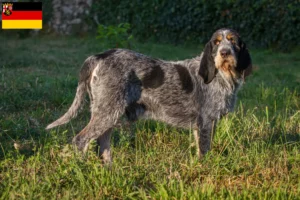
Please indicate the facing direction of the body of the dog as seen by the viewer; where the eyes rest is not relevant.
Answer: to the viewer's right

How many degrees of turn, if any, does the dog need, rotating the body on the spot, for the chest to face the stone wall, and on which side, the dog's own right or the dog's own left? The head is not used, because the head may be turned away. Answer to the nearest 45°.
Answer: approximately 90° to the dog's own left
